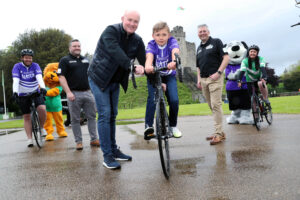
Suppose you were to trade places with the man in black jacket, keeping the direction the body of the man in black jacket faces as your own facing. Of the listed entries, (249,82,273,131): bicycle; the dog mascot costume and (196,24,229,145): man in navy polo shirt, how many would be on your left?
3

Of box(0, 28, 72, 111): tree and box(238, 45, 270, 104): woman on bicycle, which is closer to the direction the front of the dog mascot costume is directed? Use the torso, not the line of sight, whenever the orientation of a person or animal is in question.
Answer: the woman on bicycle

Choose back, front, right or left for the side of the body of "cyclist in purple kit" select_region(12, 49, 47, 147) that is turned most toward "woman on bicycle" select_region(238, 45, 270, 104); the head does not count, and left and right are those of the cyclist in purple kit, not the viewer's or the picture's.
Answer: left
